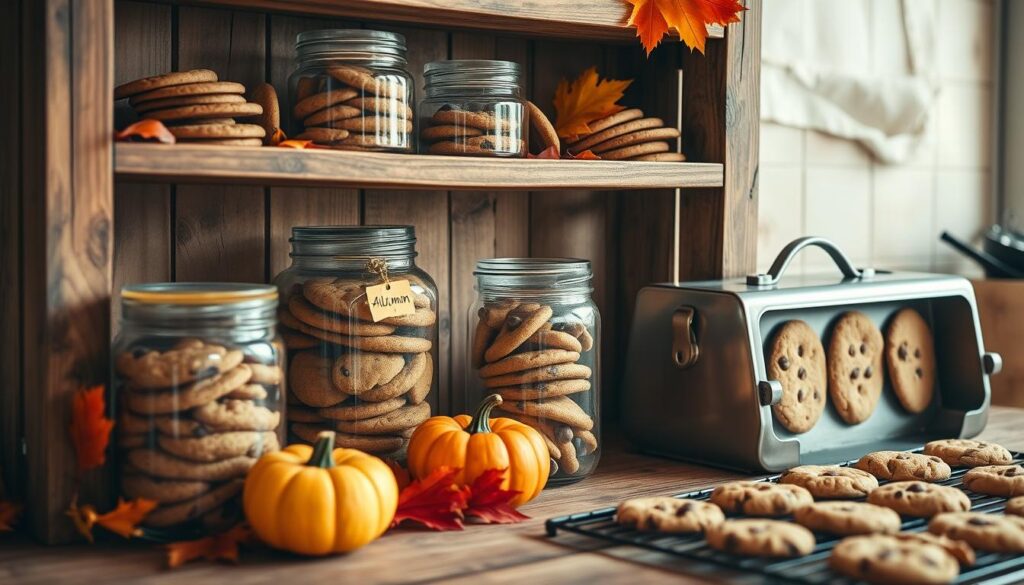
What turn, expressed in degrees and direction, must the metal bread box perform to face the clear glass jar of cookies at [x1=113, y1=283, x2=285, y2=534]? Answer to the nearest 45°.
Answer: approximately 90° to its right

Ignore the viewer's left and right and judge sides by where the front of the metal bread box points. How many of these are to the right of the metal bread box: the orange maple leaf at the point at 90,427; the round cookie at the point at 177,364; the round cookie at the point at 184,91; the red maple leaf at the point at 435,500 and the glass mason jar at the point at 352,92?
5

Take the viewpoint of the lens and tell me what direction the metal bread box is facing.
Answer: facing the viewer and to the right of the viewer

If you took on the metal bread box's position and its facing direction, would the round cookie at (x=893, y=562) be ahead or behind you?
ahead

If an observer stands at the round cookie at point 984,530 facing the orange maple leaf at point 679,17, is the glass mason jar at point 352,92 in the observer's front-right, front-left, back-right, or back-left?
front-left

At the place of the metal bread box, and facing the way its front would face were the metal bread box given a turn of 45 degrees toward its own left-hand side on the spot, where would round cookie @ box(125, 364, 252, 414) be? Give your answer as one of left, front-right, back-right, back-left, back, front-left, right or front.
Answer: back-right

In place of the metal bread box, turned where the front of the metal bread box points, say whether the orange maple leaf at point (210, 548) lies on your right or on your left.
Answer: on your right

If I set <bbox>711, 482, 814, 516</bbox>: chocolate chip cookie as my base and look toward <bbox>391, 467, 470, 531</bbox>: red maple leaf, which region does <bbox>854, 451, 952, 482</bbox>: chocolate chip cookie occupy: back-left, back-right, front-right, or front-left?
back-right

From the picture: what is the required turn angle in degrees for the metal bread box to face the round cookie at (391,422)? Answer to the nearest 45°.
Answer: approximately 90° to its right

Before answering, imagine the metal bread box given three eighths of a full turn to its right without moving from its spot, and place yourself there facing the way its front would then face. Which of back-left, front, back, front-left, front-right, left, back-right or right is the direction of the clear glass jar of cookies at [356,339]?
front-left

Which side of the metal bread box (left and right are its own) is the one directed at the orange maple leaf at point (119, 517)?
right

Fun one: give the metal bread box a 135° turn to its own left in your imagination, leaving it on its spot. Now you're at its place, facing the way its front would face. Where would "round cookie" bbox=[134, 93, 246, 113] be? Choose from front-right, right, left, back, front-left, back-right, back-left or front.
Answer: back-left

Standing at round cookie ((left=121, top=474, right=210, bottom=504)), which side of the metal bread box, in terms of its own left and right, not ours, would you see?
right

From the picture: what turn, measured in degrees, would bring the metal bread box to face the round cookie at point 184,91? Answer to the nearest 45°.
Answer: approximately 90° to its right
